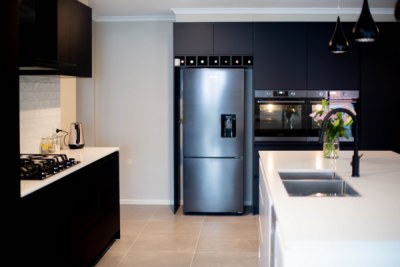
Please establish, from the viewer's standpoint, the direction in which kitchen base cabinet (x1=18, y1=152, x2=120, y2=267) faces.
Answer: facing to the right of the viewer

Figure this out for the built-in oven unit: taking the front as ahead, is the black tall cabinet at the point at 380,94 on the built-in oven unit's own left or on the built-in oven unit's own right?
on the built-in oven unit's own left

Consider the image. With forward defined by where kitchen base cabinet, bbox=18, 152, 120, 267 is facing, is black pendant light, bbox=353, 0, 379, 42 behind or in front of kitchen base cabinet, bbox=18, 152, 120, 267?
in front

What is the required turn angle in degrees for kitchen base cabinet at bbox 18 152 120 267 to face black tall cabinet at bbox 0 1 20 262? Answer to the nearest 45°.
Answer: approximately 90° to its right

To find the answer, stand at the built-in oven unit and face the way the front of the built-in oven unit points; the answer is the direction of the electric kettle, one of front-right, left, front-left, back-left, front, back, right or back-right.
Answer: front-right

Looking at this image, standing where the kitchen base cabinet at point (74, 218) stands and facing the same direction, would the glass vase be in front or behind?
in front

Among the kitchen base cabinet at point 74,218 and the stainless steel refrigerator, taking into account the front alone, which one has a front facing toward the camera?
the stainless steel refrigerator

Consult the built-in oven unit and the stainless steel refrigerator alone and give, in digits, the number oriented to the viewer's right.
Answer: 0

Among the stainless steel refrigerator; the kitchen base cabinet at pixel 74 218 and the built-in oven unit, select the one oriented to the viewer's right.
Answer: the kitchen base cabinet

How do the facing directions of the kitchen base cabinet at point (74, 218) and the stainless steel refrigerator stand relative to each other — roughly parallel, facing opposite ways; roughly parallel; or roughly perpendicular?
roughly perpendicular

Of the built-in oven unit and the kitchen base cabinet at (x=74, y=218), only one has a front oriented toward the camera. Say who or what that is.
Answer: the built-in oven unit

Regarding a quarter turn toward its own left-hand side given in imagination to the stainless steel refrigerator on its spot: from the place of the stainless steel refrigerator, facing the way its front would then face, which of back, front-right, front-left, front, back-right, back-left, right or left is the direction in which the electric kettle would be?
back-right

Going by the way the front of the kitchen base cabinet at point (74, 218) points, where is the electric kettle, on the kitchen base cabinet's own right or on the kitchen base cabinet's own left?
on the kitchen base cabinet's own left

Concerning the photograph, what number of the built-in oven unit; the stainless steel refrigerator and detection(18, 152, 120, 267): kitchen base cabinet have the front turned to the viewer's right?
1

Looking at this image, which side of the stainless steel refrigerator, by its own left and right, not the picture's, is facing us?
front

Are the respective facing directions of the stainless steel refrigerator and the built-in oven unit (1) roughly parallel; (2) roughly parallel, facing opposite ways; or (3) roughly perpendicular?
roughly parallel

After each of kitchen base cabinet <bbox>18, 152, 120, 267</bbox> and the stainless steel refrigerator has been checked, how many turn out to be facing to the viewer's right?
1

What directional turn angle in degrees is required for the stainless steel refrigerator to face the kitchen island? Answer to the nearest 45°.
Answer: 0° — it already faces it
